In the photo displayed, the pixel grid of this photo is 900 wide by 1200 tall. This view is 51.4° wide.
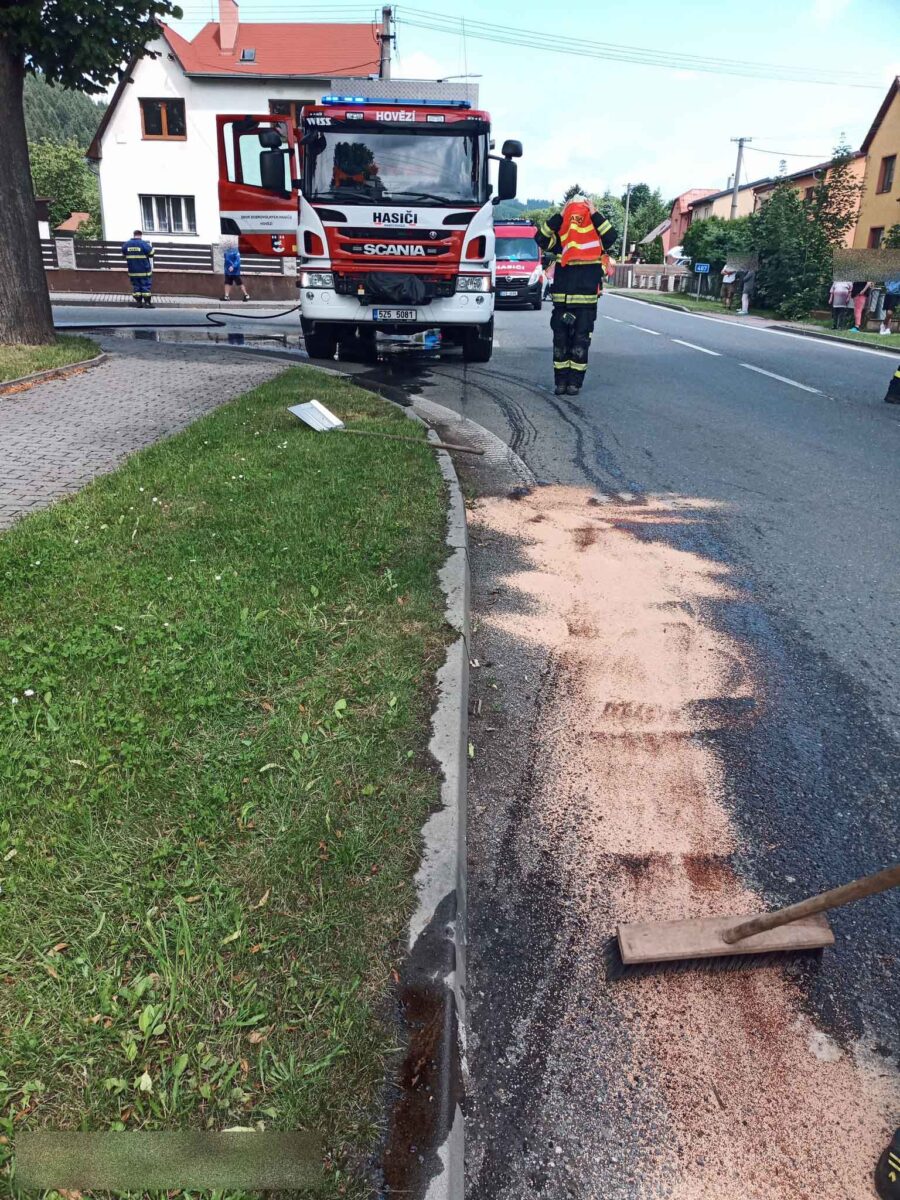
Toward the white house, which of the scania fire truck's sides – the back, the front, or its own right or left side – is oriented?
back

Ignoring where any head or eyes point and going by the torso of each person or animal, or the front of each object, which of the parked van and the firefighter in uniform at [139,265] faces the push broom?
the parked van

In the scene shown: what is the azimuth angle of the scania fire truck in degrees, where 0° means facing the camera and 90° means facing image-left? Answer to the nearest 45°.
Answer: approximately 0°

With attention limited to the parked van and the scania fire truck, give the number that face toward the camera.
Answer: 2

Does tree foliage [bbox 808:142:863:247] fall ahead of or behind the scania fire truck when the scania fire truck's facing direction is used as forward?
behind

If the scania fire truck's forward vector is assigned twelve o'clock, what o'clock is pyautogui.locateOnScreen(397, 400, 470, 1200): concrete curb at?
The concrete curb is roughly at 12 o'clock from the scania fire truck.

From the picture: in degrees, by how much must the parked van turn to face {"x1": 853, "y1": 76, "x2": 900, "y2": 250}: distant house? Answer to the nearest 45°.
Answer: approximately 135° to its left

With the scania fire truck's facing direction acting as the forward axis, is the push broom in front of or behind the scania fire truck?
in front
